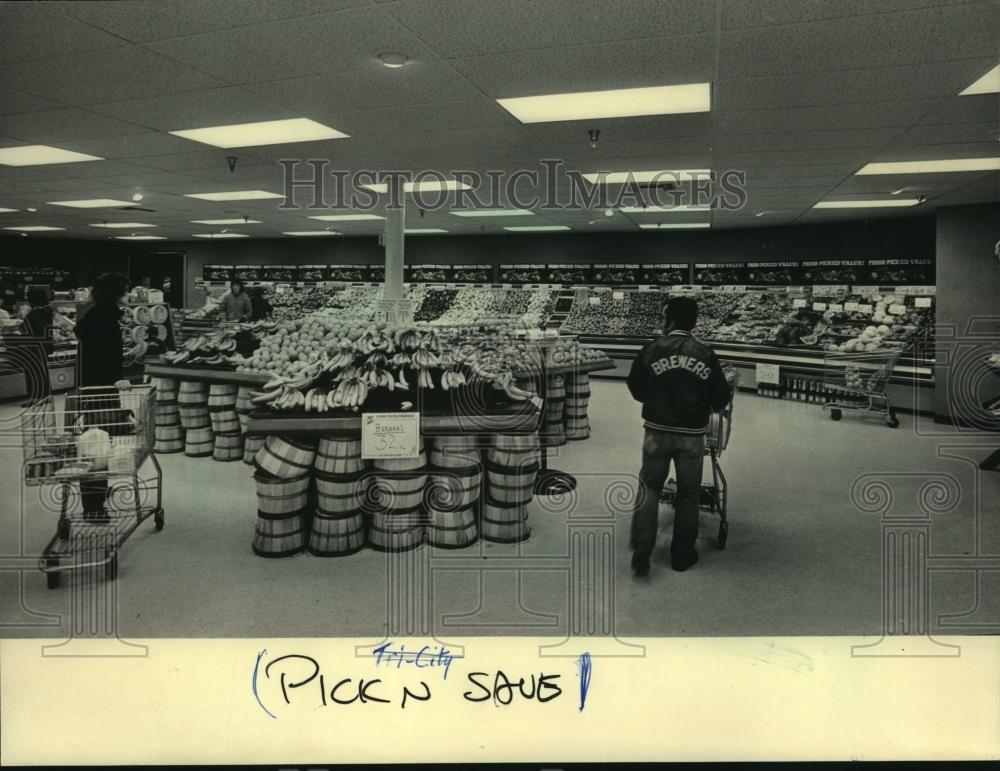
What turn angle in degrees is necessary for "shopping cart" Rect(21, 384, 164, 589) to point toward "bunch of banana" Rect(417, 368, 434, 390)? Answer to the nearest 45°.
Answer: approximately 135° to its left

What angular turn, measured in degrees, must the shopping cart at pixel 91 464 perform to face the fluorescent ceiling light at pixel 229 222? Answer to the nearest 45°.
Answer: approximately 135° to its right

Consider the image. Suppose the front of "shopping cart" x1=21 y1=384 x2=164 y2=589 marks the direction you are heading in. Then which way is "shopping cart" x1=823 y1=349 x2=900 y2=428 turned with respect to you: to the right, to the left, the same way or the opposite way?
to the right

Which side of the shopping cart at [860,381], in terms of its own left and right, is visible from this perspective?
left

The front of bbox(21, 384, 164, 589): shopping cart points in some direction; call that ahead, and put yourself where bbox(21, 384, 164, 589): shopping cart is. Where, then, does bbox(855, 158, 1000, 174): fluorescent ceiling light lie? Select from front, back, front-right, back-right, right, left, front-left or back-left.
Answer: back-left

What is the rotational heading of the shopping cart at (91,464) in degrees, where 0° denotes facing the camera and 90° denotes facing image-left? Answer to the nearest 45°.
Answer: approximately 45°

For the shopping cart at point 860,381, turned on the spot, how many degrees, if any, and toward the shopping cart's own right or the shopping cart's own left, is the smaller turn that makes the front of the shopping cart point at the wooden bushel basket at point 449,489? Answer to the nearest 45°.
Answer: approximately 90° to the shopping cart's own left

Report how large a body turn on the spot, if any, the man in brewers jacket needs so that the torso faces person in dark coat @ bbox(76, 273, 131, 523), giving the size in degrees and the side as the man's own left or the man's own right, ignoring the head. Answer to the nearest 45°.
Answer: approximately 90° to the man's own left

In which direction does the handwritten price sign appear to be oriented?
toward the camera

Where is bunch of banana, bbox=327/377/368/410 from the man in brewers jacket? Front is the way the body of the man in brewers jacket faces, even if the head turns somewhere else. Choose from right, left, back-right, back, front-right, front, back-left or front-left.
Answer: left

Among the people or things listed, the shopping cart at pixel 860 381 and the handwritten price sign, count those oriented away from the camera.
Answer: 0

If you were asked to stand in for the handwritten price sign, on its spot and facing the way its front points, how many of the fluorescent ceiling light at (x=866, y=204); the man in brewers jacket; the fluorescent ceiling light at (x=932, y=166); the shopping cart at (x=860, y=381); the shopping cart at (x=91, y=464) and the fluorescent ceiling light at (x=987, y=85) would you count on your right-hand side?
1

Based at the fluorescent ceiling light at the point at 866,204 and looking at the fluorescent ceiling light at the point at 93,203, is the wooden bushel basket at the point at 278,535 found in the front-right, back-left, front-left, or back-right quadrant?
front-left

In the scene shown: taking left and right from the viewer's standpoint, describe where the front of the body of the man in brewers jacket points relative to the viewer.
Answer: facing away from the viewer
